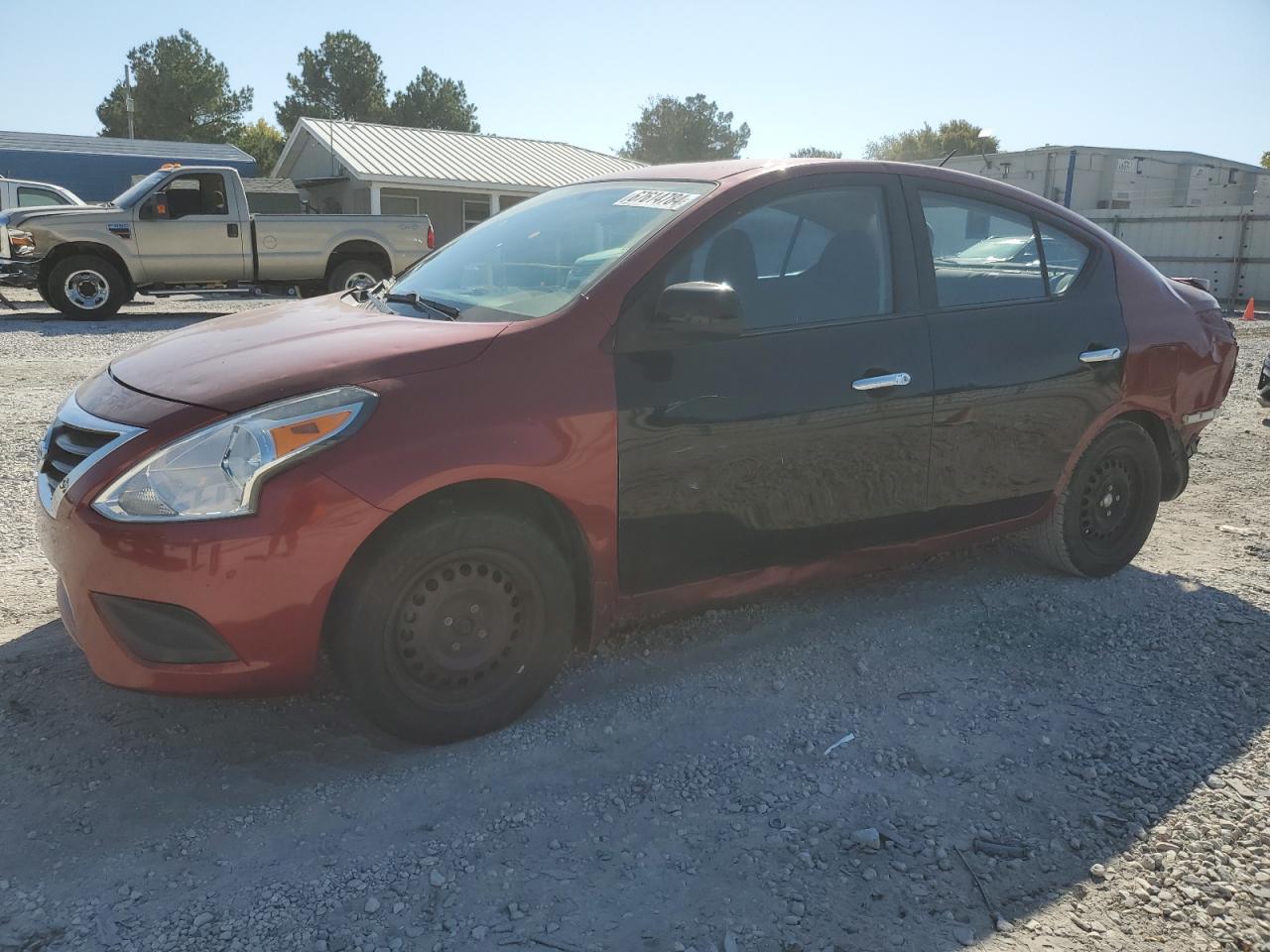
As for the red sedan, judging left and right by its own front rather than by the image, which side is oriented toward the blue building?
right

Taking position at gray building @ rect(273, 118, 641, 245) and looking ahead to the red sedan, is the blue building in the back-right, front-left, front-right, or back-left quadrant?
back-right

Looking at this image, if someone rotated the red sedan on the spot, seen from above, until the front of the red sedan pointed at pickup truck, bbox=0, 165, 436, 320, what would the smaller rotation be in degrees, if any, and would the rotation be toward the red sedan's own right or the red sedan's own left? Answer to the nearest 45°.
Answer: approximately 90° to the red sedan's own right

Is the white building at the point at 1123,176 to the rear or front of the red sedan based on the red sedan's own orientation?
to the rear

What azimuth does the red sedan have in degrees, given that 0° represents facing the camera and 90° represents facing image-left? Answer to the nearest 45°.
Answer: approximately 45°

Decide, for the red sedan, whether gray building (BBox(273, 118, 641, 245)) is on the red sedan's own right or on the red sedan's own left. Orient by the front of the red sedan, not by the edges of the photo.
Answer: on the red sedan's own right
